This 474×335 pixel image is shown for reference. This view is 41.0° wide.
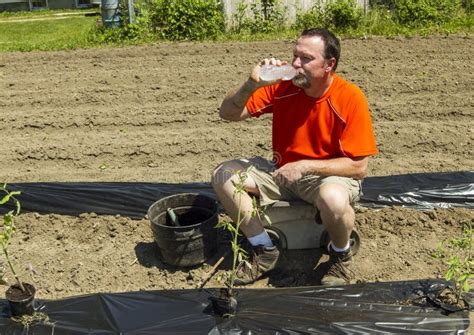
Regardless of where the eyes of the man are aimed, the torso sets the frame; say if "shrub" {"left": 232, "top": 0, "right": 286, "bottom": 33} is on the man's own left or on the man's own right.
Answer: on the man's own right

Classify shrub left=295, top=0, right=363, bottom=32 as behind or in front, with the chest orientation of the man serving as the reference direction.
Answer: behind

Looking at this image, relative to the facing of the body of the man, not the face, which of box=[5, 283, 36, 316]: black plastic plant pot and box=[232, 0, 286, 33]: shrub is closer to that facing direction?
the black plastic plant pot

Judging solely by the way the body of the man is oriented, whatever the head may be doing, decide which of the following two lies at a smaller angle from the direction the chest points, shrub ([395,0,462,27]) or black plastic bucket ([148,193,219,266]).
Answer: the black plastic bucket

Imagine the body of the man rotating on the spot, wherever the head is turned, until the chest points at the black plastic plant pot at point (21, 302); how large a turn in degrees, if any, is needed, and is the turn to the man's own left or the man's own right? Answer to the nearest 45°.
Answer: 0° — they already face it

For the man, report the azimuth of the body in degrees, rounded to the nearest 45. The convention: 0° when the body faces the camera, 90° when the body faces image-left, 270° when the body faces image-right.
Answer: approximately 45°

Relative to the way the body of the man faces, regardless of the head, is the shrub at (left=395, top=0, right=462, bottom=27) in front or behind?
behind

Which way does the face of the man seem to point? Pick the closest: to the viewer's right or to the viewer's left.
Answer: to the viewer's left

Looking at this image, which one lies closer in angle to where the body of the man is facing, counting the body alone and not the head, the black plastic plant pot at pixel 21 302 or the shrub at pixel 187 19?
the black plastic plant pot

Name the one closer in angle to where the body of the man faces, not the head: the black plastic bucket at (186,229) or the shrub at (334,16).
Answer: the black plastic bucket

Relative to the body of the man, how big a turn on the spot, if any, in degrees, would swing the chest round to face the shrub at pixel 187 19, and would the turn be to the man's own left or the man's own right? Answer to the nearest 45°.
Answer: approximately 135° to the man's own right

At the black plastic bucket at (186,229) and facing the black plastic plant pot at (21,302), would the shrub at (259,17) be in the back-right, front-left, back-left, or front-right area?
back-right

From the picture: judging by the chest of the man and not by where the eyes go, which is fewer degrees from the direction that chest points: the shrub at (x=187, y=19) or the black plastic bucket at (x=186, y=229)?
the black plastic bucket
